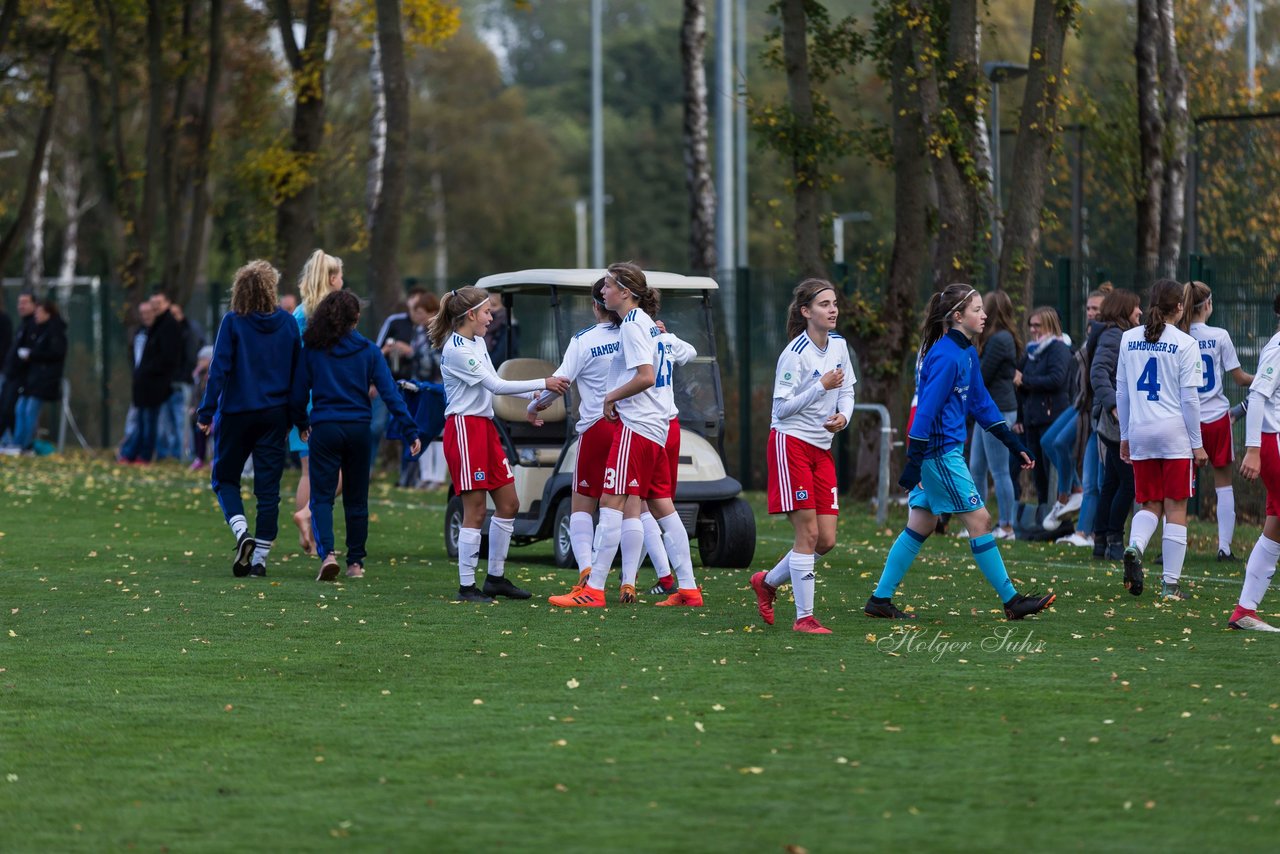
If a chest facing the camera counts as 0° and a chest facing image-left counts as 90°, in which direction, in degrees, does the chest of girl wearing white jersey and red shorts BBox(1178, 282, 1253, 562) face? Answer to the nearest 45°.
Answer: approximately 225°

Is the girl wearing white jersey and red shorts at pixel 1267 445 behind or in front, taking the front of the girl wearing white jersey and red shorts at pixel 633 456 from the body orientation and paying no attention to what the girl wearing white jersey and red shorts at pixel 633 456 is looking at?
behind

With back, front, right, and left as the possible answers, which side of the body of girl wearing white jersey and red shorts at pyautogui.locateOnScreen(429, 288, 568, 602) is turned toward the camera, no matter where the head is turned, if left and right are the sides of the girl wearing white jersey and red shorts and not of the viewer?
right

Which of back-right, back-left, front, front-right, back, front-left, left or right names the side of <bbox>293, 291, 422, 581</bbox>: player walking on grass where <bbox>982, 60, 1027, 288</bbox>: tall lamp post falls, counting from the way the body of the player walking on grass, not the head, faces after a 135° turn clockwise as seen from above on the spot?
left

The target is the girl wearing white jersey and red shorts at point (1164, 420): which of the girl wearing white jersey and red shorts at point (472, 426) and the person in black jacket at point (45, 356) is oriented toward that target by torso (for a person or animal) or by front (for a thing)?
the girl wearing white jersey and red shorts at point (472, 426)

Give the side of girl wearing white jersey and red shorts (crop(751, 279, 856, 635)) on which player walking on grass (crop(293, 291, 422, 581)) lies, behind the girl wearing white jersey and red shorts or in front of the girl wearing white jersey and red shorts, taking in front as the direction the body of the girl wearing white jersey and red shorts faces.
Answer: behind

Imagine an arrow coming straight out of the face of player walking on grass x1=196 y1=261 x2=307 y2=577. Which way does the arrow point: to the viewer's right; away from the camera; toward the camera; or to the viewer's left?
away from the camera

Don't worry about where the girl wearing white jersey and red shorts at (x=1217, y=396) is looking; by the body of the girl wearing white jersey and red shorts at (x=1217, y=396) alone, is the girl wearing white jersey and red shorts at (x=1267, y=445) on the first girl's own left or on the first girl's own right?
on the first girl's own right

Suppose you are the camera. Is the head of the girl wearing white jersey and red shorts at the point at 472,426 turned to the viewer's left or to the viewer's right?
to the viewer's right

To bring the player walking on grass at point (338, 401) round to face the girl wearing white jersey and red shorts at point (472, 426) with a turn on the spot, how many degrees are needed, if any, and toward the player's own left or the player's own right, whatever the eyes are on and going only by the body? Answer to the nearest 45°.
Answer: approximately 135° to the player's own right

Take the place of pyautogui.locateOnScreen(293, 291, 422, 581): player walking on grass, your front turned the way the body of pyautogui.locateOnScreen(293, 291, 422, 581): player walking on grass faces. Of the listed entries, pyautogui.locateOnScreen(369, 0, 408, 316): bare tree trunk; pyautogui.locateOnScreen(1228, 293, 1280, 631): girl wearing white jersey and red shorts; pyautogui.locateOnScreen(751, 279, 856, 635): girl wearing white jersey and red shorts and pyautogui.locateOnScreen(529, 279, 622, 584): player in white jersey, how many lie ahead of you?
1

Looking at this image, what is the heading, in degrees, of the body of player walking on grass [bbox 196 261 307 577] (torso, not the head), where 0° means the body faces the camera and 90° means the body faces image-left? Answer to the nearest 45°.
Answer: approximately 180°

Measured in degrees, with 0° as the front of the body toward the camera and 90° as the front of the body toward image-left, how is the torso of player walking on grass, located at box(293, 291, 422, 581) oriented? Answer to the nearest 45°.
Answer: approximately 180°

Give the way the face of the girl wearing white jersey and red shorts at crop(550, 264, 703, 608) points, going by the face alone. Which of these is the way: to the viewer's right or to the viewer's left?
to the viewer's left

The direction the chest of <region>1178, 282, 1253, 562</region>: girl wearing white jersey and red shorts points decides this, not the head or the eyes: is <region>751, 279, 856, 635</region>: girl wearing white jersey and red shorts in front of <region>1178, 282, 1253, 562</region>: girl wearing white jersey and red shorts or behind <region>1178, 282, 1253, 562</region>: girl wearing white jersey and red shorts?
behind

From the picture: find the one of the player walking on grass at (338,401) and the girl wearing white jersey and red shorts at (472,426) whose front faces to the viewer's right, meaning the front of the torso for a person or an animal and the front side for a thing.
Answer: the girl wearing white jersey and red shorts
